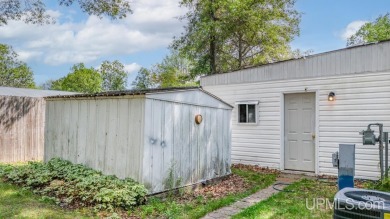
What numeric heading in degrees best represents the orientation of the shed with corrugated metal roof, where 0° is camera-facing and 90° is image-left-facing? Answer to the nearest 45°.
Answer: approximately 315°

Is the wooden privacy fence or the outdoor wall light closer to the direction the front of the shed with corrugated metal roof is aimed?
the outdoor wall light

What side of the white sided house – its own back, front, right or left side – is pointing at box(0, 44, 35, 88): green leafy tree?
right

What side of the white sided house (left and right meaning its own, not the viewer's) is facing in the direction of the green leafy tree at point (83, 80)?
right

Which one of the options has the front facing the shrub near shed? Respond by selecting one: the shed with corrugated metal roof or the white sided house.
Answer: the white sided house

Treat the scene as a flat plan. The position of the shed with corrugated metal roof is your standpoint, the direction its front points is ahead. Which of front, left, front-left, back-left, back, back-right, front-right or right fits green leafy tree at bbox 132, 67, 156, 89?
back-left
